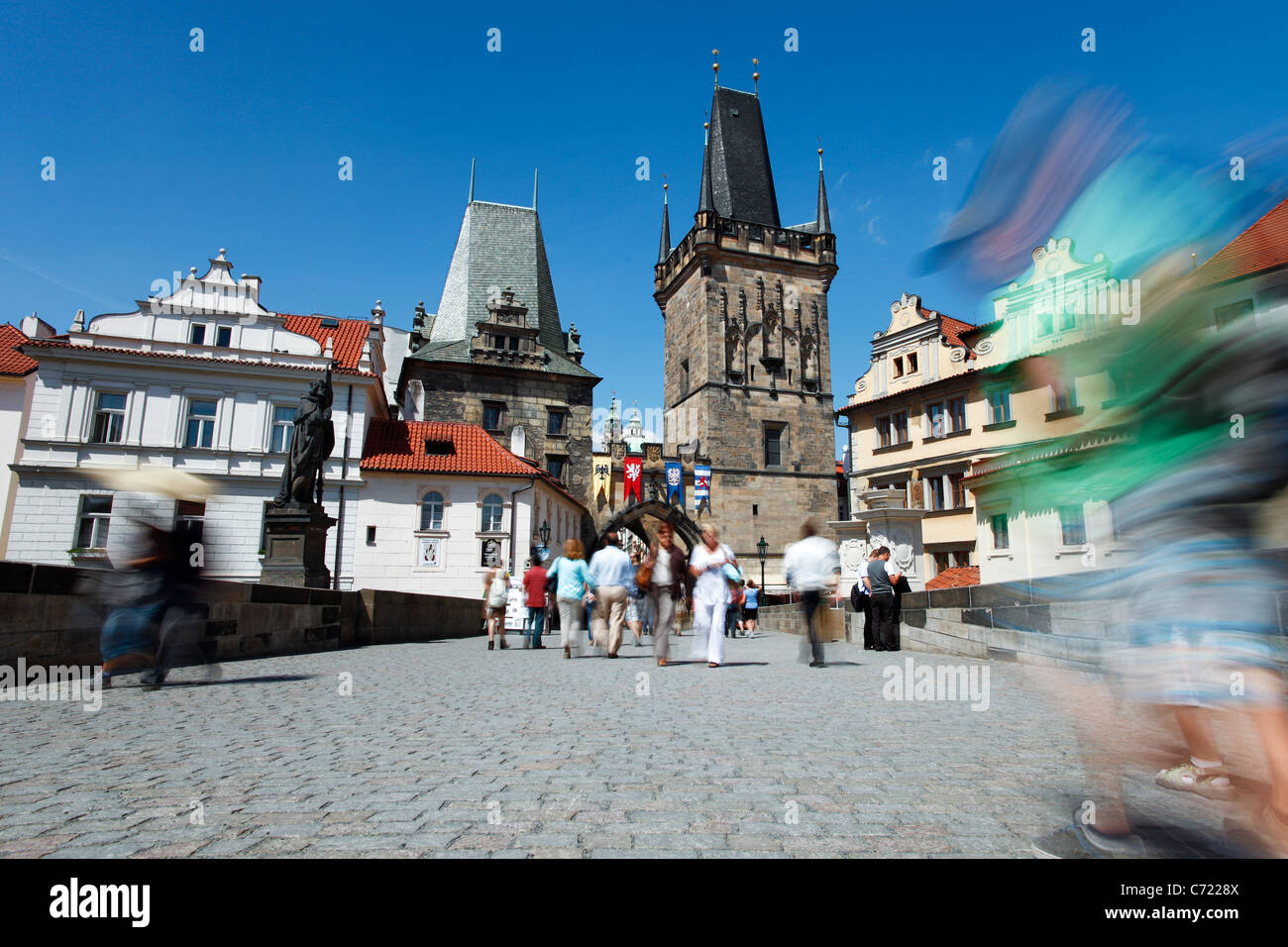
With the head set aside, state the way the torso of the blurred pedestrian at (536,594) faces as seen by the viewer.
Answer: away from the camera

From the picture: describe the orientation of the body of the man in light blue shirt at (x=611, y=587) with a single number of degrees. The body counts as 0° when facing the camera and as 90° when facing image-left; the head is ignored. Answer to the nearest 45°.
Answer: approximately 180°

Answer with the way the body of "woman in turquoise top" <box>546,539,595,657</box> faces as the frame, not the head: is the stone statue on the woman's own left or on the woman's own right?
on the woman's own left

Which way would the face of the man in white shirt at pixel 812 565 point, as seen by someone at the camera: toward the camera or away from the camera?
away from the camera

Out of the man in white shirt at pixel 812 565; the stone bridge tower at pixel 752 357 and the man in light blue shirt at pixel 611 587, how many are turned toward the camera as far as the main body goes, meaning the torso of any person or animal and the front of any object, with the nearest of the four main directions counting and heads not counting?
1

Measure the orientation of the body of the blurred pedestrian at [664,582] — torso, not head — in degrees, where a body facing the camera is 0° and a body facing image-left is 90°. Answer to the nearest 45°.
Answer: approximately 0°

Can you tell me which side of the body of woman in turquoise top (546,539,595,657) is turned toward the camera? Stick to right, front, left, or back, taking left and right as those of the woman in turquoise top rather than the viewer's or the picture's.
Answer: back

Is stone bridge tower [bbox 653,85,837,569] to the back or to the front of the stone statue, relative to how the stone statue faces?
to the front

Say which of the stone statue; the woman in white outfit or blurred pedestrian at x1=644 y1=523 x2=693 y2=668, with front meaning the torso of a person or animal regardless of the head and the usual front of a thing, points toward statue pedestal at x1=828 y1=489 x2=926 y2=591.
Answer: the stone statue

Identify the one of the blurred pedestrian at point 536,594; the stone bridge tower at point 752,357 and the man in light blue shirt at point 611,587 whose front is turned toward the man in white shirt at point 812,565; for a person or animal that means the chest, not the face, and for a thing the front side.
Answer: the stone bridge tower

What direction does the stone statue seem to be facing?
to the viewer's right

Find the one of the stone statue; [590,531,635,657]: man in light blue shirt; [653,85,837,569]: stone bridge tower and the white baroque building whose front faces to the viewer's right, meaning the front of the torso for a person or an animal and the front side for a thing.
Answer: the stone statue

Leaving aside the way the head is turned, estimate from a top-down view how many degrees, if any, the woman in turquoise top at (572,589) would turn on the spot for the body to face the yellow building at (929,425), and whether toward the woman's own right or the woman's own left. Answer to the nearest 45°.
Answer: approximately 45° to the woman's own right

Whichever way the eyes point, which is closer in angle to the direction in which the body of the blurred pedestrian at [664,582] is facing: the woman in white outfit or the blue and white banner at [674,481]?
the woman in white outfit

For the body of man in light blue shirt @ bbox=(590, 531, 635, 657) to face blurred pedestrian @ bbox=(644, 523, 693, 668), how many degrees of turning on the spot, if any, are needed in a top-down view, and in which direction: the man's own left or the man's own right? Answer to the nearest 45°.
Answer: approximately 135° to the man's own right
